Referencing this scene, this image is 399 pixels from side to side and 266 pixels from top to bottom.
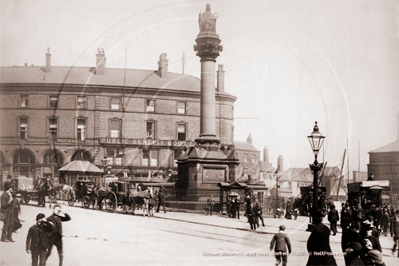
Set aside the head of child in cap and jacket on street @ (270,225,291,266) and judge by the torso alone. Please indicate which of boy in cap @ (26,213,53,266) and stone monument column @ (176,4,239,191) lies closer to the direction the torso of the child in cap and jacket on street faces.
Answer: the stone monument column

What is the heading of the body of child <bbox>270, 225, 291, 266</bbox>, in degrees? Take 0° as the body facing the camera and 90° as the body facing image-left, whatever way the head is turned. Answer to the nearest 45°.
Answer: approximately 180°

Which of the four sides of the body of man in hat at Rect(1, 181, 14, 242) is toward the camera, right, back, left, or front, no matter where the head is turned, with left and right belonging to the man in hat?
right

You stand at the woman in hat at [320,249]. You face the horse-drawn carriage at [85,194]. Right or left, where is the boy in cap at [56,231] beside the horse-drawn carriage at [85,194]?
left

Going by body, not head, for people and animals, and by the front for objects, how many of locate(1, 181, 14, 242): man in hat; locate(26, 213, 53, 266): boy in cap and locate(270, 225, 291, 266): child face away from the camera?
1

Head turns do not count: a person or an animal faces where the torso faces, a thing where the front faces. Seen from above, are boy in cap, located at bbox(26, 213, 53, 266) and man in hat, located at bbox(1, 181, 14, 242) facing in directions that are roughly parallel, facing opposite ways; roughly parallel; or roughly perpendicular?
roughly perpendicular

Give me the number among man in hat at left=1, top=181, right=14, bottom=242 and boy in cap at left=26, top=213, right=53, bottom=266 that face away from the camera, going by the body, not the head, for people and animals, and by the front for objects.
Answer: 0

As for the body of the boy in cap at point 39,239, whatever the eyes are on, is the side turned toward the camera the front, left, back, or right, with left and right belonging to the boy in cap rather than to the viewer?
front

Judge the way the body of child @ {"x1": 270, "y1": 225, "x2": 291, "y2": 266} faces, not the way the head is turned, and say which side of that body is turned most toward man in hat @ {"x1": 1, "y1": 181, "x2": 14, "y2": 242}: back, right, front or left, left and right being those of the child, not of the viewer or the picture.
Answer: left

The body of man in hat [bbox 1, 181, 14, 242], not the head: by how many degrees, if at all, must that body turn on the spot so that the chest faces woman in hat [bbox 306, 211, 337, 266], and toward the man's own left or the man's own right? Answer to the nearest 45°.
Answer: approximately 45° to the man's own right

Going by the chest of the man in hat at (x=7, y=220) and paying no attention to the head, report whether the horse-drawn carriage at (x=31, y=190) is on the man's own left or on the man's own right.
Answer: on the man's own left
